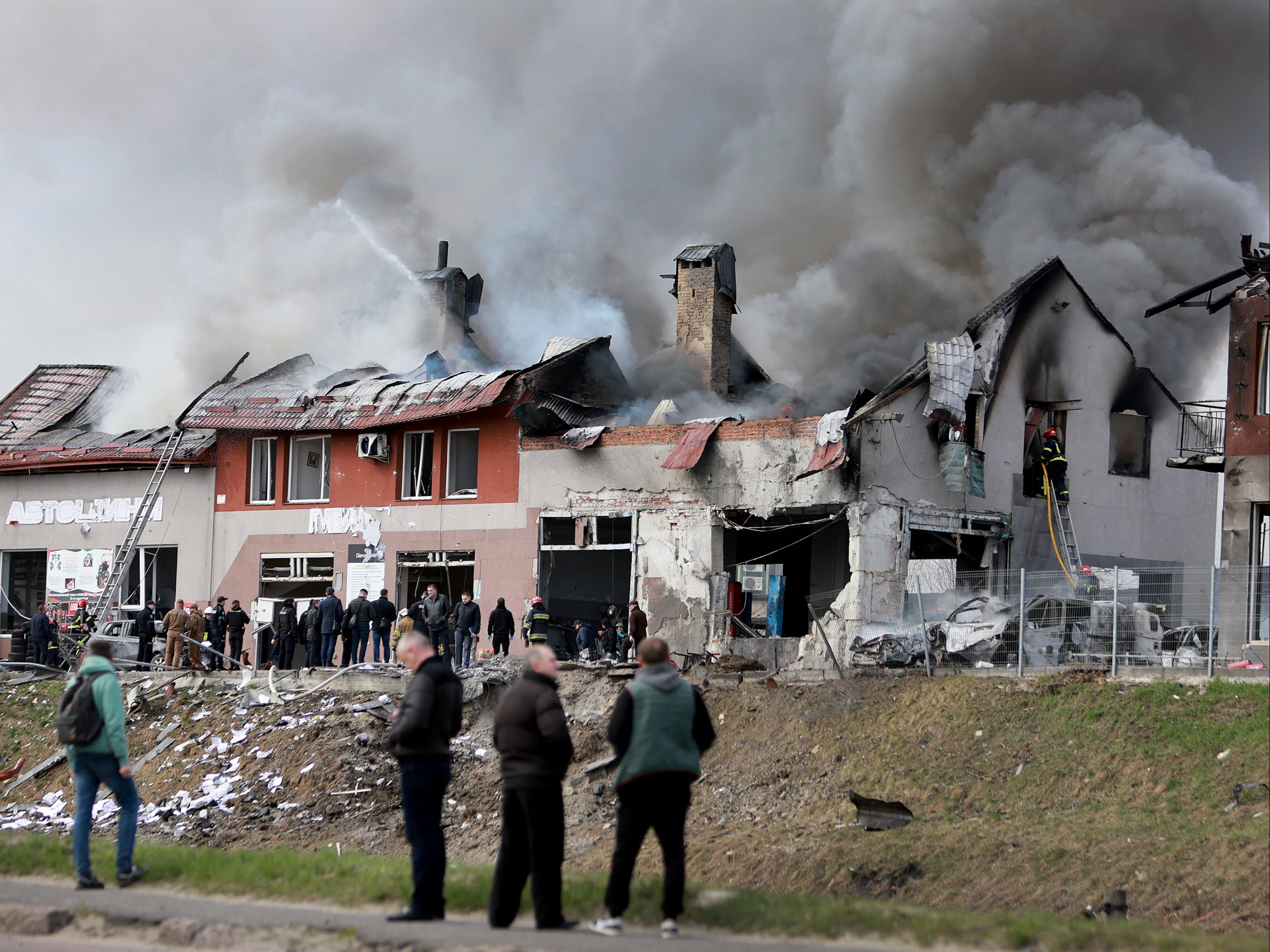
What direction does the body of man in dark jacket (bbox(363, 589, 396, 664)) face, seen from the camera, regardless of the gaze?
away from the camera

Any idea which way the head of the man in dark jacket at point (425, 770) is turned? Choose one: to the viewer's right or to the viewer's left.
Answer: to the viewer's left

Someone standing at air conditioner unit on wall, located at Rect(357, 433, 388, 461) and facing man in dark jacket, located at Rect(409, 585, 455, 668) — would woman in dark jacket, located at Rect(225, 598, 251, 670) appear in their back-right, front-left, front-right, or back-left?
front-right

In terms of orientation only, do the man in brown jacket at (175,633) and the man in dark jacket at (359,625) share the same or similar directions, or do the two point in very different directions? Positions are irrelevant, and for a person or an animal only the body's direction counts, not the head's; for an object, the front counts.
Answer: same or similar directions

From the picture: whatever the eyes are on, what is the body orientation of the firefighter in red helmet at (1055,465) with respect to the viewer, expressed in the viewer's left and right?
facing away from the viewer and to the left of the viewer

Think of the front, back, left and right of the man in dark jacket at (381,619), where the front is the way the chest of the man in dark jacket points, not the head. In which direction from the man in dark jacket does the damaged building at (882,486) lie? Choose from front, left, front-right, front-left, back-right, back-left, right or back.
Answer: right

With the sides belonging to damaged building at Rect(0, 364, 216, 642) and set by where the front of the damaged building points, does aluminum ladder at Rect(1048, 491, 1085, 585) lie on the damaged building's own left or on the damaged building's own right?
on the damaged building's own left

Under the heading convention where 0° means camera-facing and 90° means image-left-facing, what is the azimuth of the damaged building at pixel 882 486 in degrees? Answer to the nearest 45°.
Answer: approximately 0°

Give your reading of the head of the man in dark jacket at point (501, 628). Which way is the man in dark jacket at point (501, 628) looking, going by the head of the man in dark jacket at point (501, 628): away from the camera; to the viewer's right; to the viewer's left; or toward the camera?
away from the camera

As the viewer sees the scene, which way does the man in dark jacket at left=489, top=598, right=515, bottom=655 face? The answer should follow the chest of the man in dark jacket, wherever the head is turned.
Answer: away from the camera

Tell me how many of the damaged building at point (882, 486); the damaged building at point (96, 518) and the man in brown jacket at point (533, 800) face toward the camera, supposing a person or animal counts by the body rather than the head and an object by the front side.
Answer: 2

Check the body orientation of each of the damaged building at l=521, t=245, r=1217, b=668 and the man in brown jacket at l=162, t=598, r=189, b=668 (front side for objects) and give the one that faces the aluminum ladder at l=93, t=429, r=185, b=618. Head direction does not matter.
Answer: the man in brown jacket
